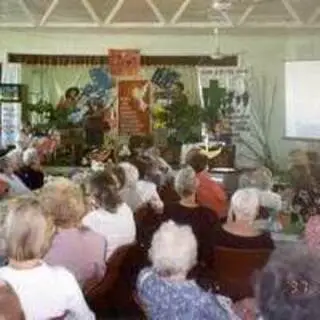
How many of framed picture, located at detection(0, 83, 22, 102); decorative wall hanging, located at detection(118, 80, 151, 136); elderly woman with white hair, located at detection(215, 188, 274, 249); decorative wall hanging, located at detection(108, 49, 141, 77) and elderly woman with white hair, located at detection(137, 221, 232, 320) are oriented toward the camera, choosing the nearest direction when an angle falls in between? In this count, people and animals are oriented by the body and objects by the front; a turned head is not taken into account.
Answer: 3

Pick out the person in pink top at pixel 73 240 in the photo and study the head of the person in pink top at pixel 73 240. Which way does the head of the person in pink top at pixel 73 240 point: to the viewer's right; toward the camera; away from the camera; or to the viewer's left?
away from the camera

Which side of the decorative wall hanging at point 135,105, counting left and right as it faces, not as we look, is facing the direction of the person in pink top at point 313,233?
front

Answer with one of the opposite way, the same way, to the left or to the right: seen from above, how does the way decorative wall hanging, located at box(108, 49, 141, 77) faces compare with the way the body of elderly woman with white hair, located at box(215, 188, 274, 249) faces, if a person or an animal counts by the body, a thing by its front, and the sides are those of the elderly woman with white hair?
the opposite way

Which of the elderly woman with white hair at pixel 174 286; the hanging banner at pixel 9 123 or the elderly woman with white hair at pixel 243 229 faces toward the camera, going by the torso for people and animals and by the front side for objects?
the hanging banner

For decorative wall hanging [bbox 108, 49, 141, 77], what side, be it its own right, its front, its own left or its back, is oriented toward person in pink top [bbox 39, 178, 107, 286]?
front

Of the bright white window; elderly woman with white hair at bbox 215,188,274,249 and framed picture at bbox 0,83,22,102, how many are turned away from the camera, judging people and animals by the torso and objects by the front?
1

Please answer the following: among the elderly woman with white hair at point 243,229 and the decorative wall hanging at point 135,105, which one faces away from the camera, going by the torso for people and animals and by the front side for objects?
the elderly woman with white hair

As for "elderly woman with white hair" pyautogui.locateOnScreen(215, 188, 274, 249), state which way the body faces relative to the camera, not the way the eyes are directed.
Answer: away from the camera

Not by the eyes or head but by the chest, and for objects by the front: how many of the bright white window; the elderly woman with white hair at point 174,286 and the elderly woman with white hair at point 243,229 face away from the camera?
2

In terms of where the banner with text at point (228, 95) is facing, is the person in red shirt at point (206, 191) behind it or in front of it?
in front

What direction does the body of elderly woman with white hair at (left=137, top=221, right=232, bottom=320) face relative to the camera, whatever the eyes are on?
away from the camera
